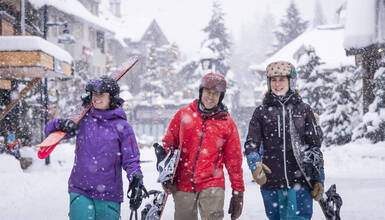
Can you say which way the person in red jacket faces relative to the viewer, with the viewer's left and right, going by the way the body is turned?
facing the viewer

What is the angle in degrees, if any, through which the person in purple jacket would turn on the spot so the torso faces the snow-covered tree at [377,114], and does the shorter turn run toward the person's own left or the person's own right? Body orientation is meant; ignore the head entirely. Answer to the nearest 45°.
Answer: approximately 180°

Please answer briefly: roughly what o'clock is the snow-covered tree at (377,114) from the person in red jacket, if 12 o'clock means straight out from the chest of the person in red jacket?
The snow-covered tree is roughly at 7 o'clock from the person in red jacket.

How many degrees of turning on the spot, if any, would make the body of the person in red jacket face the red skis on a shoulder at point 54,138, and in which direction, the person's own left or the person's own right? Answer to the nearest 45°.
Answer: approximately 90° to the person's own right

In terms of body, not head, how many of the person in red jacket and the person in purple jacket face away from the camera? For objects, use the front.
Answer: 0

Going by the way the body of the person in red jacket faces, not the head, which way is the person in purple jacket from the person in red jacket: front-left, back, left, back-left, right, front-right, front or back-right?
right

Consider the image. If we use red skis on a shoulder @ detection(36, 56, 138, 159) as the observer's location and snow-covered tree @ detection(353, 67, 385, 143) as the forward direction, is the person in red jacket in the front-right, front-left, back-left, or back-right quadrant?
front-right

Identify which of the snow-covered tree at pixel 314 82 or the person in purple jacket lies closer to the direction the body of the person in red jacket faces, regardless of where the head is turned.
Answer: the person in purple jacket

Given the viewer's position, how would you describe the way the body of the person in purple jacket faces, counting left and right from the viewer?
facing the viewer and to the left of the viewer

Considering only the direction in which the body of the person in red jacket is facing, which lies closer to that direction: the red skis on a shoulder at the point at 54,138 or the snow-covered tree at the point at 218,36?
the red skis on a shoulder

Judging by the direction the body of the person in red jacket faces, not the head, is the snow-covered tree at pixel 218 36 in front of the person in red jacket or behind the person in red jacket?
behind
